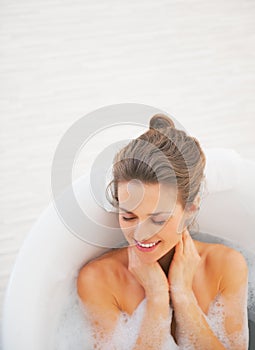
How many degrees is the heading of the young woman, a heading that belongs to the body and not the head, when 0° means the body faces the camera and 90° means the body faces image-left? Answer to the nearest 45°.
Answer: approximately 0°
